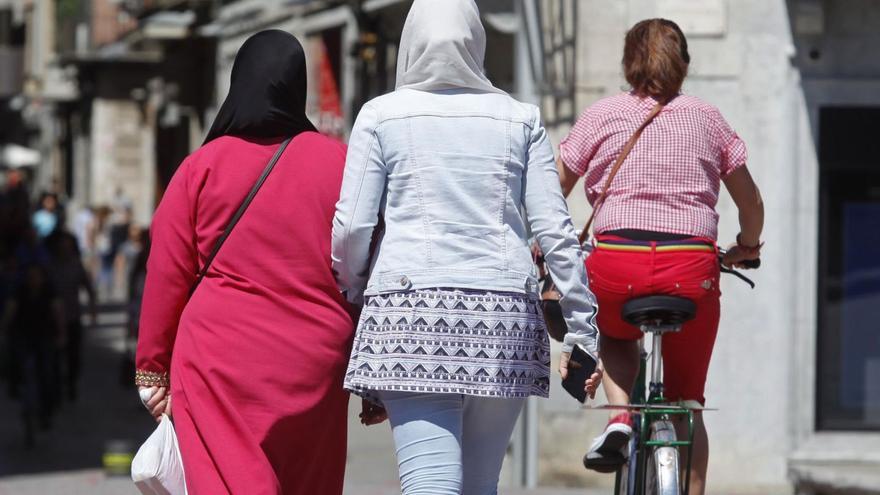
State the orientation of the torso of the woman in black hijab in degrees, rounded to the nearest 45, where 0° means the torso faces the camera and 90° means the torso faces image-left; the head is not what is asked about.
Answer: approximately 180°

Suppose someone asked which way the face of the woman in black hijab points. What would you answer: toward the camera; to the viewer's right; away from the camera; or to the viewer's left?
away from the camera

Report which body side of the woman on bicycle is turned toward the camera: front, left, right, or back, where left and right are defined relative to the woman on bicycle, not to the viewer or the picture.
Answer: back

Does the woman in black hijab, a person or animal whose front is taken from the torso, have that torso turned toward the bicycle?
no

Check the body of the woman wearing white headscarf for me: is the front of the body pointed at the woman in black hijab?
no

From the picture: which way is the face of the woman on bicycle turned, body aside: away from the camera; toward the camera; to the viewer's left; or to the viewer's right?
away from the camera

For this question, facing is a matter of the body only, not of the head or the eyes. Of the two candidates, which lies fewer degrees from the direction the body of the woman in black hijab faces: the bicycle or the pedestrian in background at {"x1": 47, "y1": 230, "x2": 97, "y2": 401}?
the pedestrian in background

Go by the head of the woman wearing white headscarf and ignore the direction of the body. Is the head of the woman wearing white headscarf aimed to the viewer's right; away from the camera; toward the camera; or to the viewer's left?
away from the camera

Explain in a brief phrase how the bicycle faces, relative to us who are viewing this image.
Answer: facing away from the viewer

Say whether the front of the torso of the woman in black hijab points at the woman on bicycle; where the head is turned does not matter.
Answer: no

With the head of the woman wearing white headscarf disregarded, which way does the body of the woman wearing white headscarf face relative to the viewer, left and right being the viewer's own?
facing away from the viewer
